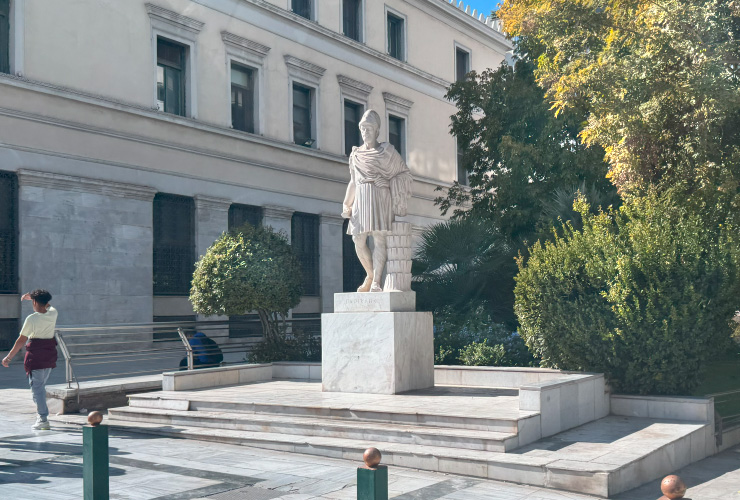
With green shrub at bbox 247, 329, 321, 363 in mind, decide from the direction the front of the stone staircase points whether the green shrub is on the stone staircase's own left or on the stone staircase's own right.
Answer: on the stone staircase's own right

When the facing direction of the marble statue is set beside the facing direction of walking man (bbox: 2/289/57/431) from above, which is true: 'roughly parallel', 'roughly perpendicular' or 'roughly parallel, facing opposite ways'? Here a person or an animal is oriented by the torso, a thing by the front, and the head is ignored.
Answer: roughly perpendicular

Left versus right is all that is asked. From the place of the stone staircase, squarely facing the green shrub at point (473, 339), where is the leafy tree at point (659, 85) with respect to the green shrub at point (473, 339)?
right

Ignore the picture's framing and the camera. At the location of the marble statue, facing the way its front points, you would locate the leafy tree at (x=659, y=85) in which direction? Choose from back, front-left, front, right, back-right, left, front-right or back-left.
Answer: back-left

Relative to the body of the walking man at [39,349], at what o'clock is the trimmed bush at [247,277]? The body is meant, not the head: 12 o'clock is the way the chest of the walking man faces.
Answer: The trimmed bush is roughly at 3 o'clock from the walking man.

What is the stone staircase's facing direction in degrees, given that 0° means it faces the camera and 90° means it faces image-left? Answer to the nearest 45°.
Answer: approximately 45°
